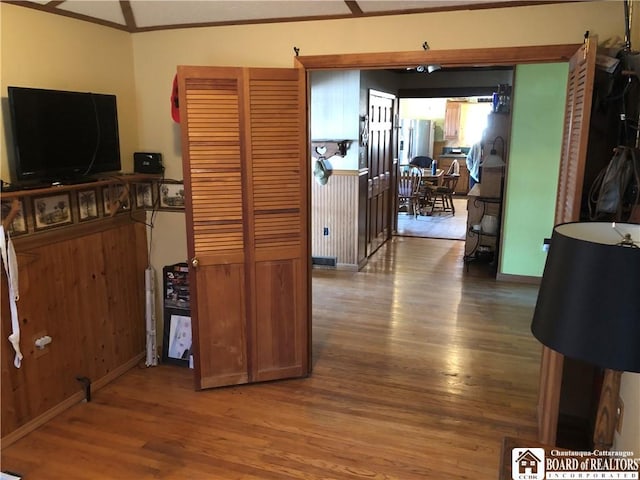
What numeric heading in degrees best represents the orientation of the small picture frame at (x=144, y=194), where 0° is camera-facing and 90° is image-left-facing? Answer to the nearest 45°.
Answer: approximately 0°

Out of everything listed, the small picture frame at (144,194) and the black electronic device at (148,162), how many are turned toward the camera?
2

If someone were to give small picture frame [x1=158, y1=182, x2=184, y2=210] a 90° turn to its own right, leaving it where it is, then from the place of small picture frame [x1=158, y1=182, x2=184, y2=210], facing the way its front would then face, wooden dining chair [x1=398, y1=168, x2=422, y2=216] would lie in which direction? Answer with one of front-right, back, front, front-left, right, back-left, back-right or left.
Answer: back-right

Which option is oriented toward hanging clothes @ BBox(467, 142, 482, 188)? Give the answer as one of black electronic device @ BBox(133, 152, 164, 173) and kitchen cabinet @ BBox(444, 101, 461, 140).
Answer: the kitchen cabinet

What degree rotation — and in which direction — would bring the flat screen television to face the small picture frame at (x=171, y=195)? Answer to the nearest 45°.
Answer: approximately 90° to its left

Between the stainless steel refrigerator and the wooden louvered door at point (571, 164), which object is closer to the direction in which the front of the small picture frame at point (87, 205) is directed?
the wooden louvered door

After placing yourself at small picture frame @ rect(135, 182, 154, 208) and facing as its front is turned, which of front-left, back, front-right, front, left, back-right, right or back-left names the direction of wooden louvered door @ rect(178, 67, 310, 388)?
front-left

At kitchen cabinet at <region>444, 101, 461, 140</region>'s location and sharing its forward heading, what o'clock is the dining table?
The dining table is roughly at 12 o'clock from the kitchen cabinet.

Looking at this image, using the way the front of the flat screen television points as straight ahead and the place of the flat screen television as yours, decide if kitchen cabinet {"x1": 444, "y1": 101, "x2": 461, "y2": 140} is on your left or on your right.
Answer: on your left

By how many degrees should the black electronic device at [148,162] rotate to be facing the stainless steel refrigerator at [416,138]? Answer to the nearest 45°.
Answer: approximately 135° to its left

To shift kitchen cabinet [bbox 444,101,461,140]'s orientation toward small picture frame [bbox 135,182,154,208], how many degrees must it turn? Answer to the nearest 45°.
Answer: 0° — it already faces it

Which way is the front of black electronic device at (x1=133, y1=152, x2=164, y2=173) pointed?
toward the camera

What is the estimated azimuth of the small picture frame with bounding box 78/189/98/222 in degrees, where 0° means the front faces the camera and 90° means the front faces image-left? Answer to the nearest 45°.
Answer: approximately 315°
